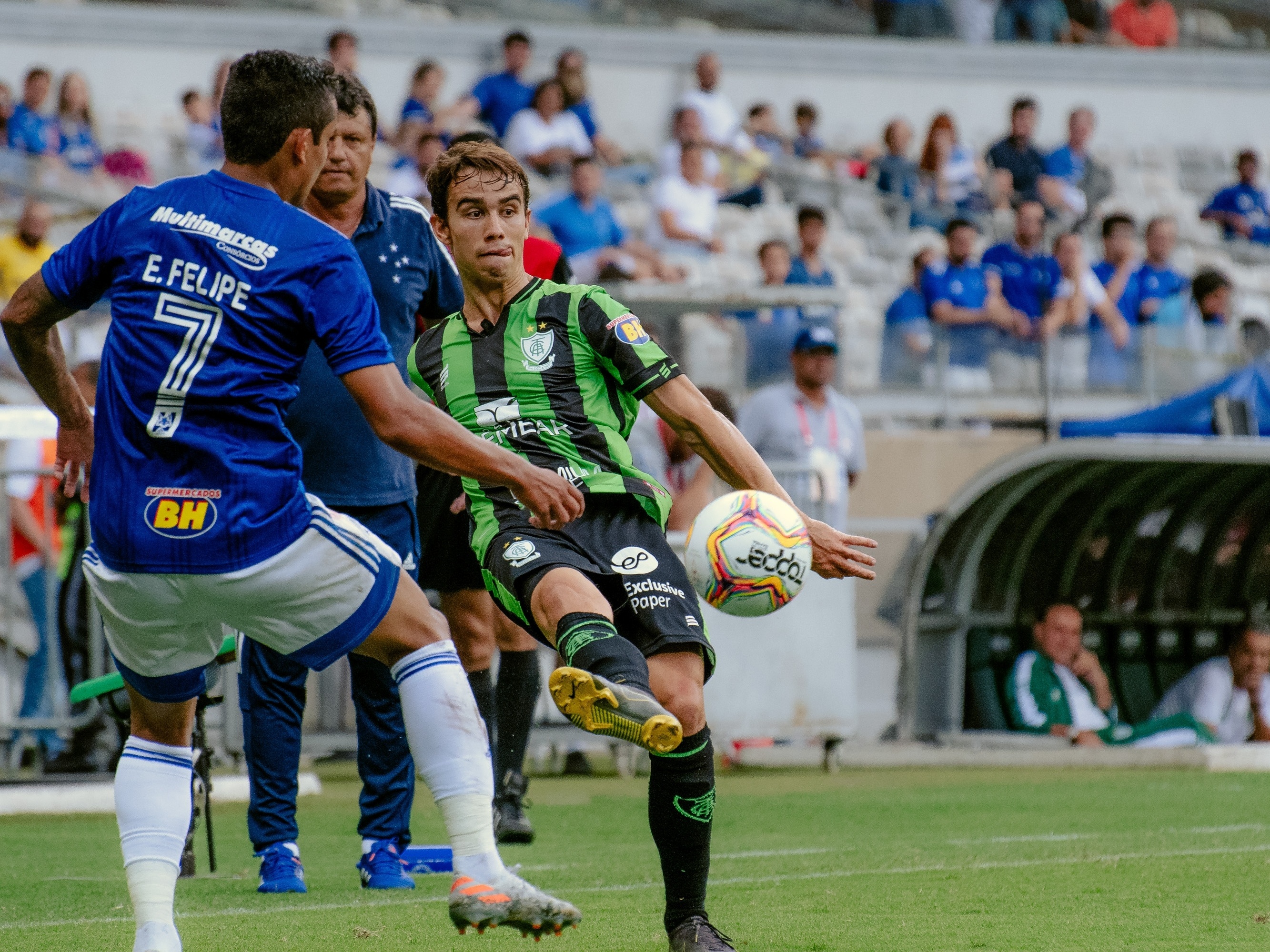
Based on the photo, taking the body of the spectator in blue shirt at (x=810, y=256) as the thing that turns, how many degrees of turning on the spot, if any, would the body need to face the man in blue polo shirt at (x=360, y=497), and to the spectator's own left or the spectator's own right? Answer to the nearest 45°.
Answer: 0° — they already face them

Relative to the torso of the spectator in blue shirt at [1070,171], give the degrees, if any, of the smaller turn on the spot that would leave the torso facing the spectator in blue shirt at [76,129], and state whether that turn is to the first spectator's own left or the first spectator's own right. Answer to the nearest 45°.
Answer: approximately 90° to the first spectator's own right

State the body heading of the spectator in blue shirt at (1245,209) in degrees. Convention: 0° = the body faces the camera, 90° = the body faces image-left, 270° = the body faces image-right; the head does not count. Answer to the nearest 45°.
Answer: approximately 0°

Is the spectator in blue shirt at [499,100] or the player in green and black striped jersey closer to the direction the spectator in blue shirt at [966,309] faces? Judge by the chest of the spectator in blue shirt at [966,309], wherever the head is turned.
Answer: the player in green and black striped jersey

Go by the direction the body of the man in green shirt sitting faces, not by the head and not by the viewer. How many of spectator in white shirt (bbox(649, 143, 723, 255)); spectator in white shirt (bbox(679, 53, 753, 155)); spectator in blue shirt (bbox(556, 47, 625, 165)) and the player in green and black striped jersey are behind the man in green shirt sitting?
3

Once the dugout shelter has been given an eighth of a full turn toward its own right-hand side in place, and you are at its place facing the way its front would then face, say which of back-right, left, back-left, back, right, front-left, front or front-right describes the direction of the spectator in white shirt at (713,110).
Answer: back-right

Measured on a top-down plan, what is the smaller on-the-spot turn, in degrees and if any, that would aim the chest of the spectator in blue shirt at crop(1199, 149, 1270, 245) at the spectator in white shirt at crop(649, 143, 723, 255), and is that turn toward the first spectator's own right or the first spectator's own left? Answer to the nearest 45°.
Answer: approximately 45° to the first spectator's own right

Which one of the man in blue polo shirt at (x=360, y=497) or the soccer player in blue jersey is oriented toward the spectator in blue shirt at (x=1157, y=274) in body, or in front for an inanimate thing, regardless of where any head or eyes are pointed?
the soccer player in blue jersey

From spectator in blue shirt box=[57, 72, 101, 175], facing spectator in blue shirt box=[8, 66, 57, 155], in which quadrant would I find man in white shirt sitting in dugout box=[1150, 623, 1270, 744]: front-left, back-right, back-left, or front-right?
back-left
